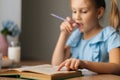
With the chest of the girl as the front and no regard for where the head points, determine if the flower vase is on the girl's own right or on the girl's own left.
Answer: on the girl's own right

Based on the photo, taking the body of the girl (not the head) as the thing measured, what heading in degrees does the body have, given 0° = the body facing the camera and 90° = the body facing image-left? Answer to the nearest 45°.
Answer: approximately 45°

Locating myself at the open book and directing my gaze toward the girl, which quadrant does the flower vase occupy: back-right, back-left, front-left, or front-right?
front-left

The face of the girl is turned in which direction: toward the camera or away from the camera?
toward the camera

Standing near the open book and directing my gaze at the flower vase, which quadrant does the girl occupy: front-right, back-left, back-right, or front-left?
front-right
